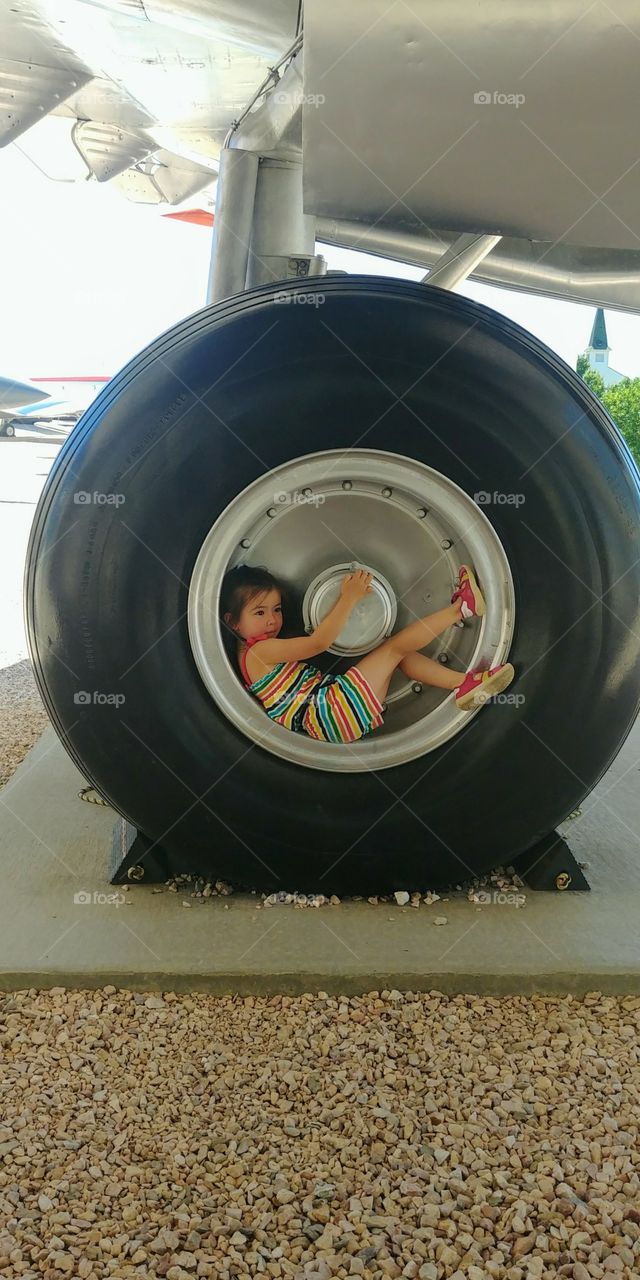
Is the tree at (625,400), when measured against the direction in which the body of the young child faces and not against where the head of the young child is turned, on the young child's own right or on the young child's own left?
on the young child's own left
